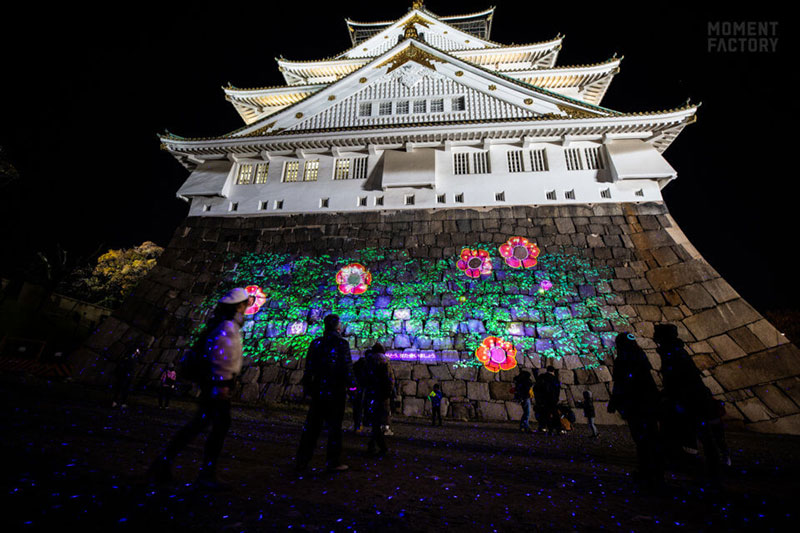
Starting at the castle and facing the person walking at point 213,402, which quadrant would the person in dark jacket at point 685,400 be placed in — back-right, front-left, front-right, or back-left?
front-left

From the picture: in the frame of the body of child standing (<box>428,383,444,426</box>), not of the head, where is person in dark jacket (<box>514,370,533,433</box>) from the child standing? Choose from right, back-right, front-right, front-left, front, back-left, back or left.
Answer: right

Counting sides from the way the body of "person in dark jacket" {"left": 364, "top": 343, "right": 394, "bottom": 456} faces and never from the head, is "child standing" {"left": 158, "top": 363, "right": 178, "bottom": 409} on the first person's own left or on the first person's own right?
on the first person's own left

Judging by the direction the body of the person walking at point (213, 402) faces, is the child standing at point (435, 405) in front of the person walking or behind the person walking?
in front

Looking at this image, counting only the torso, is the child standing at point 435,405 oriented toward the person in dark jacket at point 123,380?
no

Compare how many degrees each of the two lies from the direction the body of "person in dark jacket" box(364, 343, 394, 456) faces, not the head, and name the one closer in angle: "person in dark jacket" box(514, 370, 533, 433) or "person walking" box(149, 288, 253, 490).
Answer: the person in dark jacket

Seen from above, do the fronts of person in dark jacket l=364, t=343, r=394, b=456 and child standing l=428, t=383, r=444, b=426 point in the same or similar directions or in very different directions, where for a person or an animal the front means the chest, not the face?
same or similar directions

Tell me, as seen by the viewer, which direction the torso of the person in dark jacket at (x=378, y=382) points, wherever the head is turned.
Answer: away from the camera

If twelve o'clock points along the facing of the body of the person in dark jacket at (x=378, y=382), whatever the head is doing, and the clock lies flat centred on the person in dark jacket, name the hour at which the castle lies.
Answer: The castle is roughly at 1 o'clock from the person in dark jacket.

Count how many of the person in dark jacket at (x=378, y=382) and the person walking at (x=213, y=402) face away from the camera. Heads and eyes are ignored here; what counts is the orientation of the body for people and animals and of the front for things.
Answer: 1

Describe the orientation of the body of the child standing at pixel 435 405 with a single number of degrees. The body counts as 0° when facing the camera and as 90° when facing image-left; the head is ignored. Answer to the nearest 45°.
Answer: approximately 180°

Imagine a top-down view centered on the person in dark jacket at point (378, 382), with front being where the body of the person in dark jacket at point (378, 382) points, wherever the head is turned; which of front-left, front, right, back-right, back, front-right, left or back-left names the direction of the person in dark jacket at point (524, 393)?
front-right

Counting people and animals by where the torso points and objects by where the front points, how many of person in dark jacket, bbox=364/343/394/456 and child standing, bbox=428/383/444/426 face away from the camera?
2

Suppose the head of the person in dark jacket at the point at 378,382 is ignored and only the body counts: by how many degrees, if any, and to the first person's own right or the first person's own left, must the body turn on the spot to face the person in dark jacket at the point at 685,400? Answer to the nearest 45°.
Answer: approximately 90° to the first person's own right

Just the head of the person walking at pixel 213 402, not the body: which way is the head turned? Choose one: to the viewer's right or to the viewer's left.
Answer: to the viewer's right
